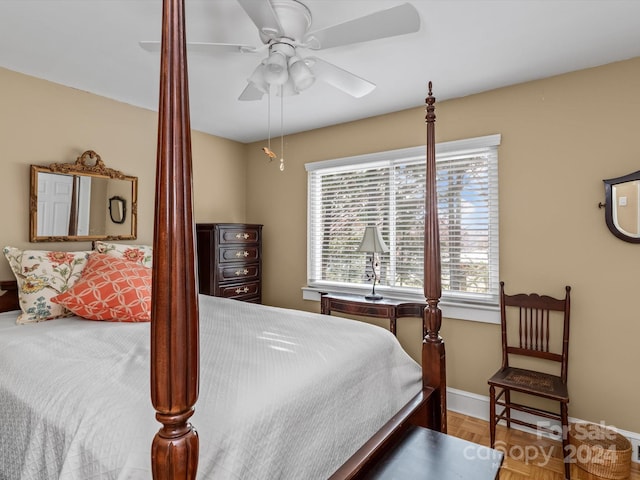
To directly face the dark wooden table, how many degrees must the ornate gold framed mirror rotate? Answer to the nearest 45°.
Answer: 0° — it already faces it

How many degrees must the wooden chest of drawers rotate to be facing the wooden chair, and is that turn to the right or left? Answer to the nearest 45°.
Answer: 0° — it already faces it

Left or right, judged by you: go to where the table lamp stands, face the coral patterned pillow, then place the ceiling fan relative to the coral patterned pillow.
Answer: left

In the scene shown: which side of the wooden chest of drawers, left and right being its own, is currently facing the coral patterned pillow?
right

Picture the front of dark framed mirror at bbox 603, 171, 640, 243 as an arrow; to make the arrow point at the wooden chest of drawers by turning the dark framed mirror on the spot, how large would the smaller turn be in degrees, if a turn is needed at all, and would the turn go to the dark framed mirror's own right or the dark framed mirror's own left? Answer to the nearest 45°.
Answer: approximately 90° to the dark framed mirror's own right

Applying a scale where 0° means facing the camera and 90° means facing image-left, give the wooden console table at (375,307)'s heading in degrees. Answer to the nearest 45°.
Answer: approximately 45°

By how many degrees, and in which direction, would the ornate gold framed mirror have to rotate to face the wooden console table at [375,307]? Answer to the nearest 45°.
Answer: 0° — it already faces it

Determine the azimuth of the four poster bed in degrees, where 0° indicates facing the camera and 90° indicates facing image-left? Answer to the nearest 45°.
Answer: approximately 315°

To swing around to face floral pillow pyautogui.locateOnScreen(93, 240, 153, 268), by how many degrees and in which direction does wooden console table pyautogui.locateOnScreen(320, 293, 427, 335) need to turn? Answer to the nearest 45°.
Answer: approximately 45° to its right

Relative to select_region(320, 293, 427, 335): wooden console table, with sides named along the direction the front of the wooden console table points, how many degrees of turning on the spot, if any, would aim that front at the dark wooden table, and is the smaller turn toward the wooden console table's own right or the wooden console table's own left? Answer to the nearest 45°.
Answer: approximately 45° to the wooden console table's own left

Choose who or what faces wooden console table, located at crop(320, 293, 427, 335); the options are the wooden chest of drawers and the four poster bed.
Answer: the wooden chest of drawers

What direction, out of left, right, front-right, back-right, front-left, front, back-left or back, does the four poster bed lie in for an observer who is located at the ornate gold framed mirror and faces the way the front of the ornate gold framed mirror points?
front-right
